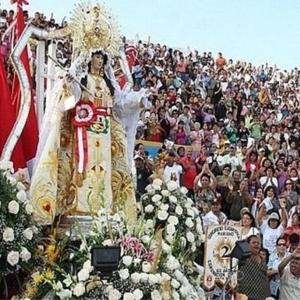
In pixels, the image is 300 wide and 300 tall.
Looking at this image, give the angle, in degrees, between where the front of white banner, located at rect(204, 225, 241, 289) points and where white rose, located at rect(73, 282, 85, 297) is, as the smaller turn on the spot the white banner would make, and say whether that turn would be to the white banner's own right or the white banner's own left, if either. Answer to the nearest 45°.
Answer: approximately 45° to the white banner's own right

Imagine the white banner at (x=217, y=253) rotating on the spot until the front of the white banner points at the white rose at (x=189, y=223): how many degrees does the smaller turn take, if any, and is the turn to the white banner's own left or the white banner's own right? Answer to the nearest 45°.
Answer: approximately 45° to the white banner's own right

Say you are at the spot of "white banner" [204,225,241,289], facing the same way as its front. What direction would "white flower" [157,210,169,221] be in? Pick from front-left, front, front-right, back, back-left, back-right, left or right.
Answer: front-right

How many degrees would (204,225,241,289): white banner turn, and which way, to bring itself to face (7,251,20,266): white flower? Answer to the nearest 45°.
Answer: approximately 45° to its right

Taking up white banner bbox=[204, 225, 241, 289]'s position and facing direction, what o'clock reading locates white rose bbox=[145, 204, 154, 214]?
The white rose is roughly at 2 o'clock from the white banner.

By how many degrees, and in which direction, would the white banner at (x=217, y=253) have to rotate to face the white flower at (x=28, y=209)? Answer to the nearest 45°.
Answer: approximately 45° to its right

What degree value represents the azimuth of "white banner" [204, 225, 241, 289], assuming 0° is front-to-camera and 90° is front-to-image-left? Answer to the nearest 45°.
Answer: approximately 0°

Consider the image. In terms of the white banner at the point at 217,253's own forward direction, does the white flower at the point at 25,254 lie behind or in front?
in front

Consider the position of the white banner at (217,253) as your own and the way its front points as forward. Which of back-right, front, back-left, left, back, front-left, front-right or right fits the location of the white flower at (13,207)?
front-right
